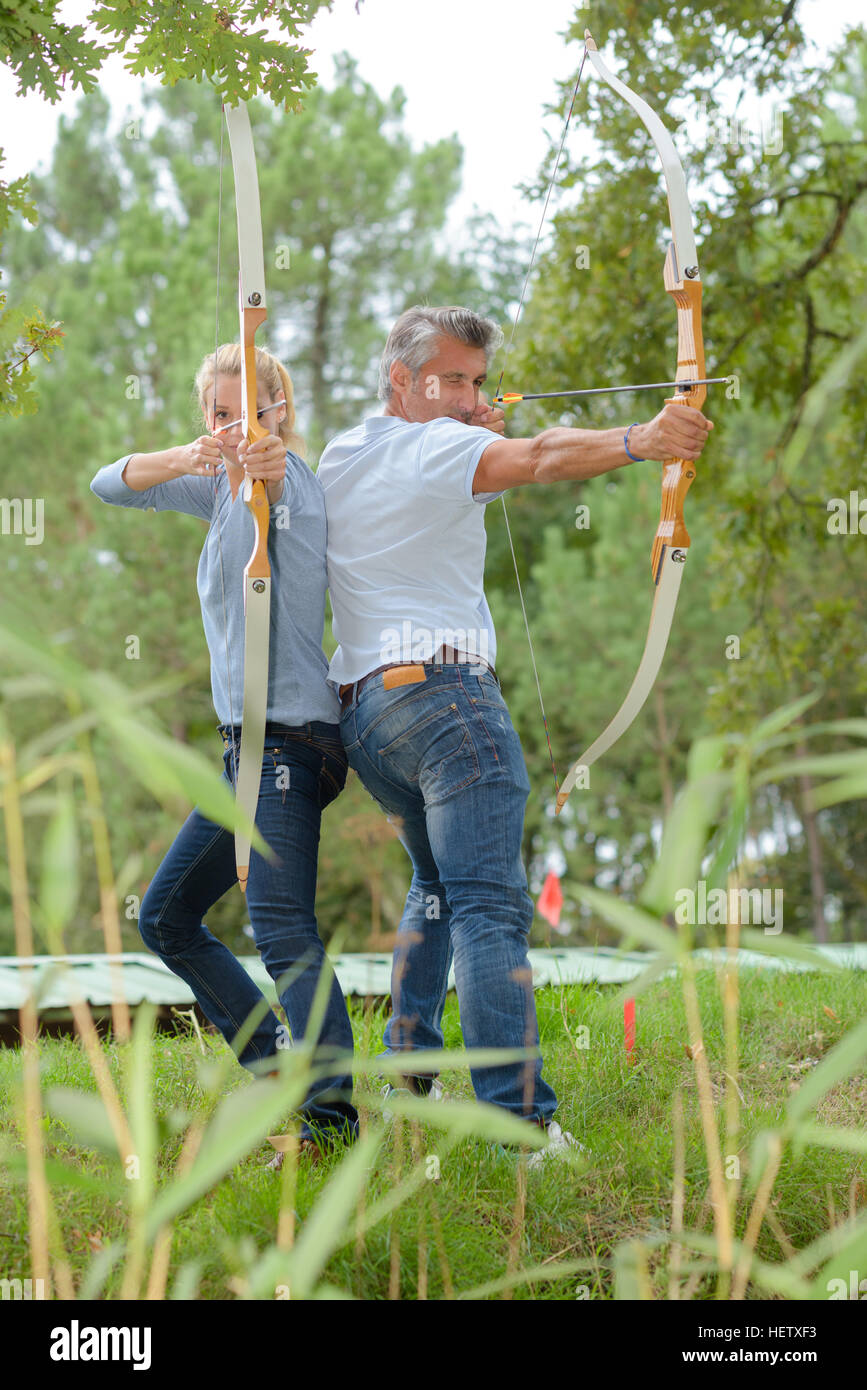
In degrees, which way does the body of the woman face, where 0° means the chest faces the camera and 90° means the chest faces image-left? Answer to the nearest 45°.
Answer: approximately 45°
